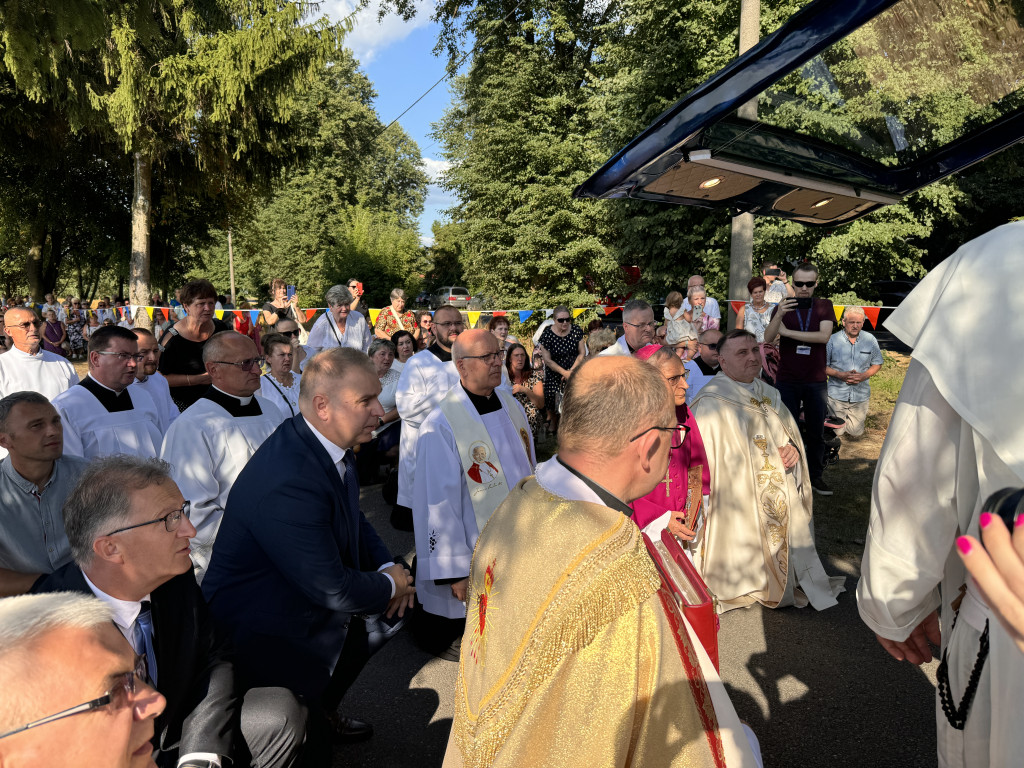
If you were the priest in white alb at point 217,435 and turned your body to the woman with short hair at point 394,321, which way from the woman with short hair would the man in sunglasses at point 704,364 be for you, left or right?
right

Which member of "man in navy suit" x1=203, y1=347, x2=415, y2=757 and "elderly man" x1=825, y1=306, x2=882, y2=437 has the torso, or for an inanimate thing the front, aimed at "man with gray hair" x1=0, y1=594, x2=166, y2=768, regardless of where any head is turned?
the elderly man

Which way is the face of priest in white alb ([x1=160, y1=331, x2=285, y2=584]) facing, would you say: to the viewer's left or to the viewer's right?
to the viewer's right

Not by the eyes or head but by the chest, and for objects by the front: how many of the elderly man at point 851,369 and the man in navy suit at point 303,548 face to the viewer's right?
1

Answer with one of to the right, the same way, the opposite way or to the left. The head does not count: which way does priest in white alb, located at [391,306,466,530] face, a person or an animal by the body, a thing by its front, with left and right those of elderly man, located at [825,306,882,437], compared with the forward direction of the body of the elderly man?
to the left

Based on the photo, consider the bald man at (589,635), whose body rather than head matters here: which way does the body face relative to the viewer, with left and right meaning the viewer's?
facing away from the viewer and to the right of the viewer

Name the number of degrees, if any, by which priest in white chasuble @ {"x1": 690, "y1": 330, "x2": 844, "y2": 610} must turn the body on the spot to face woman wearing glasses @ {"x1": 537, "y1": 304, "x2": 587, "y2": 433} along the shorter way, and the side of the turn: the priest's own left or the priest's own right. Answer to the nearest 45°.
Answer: approximately 180°

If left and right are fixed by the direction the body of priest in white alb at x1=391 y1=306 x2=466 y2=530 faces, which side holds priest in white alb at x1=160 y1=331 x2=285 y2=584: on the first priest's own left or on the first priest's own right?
on the first priest's own right

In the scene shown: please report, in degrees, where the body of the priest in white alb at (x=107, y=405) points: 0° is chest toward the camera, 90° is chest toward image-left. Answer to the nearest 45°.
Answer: approximately 315°
